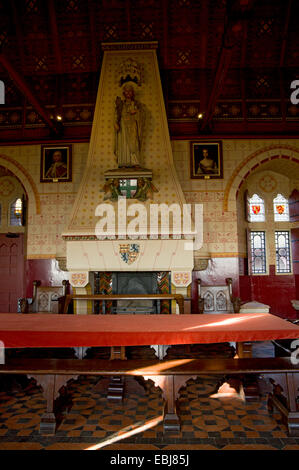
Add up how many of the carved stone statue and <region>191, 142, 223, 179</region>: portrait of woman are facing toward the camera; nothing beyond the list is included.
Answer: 2

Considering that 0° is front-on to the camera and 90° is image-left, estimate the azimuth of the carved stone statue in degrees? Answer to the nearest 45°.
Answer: approximately 0°

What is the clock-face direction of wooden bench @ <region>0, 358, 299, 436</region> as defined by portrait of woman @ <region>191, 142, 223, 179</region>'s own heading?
The wooden bench is roughly at 12 o'clock from the portrait of woman.

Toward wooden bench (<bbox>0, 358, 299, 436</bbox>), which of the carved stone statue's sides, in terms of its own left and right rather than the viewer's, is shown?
front

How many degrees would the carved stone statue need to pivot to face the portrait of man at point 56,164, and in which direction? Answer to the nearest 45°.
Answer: approximately 135° to its right

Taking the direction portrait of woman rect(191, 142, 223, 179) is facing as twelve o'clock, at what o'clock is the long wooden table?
The long wooden table is roughly at 12 o'clock from the portrait of woman.

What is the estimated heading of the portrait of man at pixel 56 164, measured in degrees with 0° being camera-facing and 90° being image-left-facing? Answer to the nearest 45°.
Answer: approximately 0°

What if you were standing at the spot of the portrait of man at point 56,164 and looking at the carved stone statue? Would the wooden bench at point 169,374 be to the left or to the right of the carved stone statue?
right

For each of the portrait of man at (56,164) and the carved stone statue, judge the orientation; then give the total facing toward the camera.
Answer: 2
